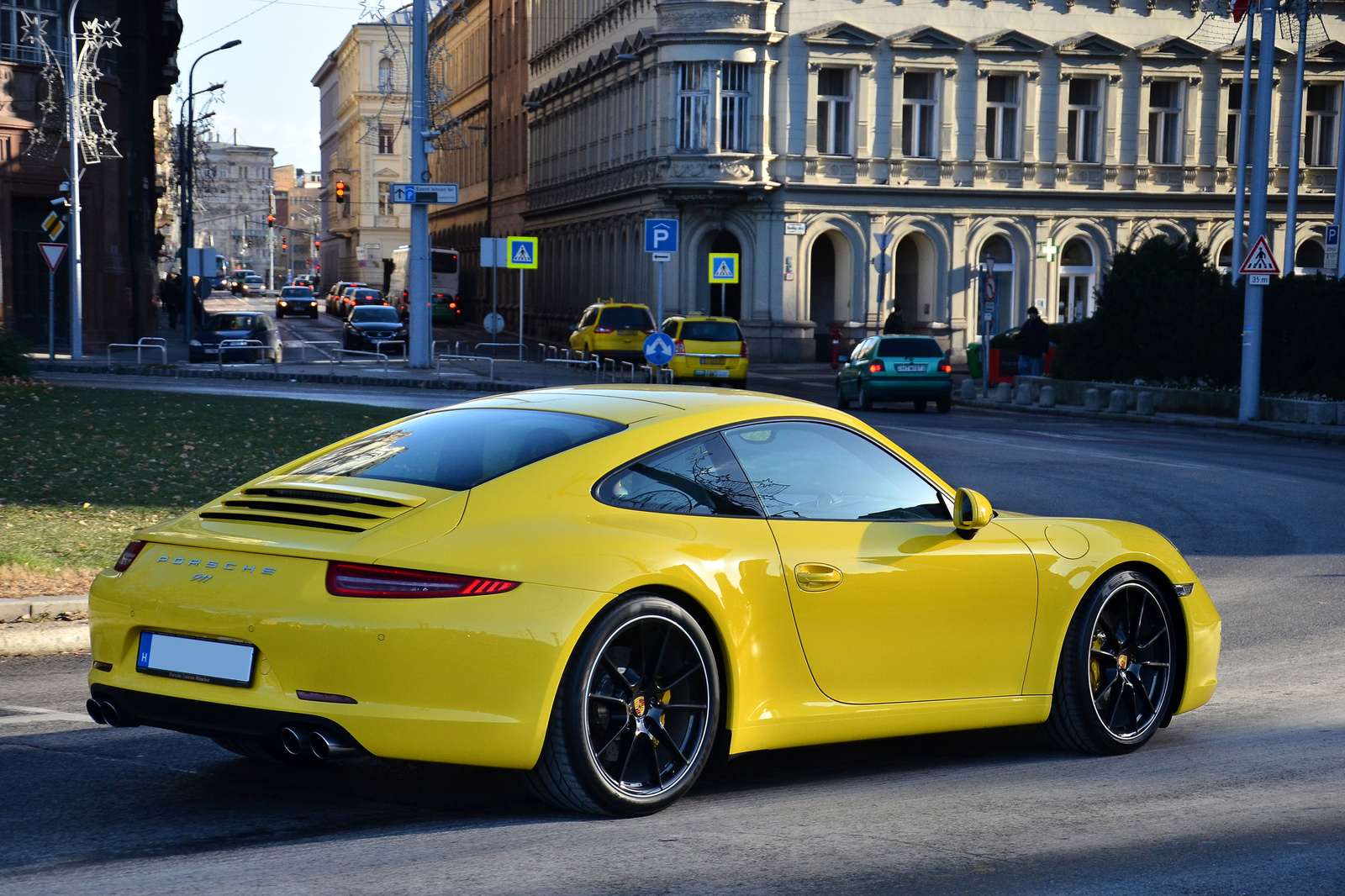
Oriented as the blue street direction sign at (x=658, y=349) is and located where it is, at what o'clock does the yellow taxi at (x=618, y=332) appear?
The yellow taxi is roughly at 6 o'clock from the blue street direction sign.

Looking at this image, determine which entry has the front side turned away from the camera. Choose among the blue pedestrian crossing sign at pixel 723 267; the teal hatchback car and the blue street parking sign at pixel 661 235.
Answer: the teal hatchback car

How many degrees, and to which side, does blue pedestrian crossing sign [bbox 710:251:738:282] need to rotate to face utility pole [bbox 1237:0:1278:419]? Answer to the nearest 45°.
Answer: approximately 45° to its left

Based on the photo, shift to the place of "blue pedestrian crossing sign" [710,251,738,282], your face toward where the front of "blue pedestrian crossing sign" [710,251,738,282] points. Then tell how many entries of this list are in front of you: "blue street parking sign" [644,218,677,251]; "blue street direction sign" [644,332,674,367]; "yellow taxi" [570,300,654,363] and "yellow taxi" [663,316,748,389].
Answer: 3

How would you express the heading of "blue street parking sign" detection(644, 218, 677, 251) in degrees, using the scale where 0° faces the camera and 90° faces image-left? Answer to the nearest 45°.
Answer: approximately 0°

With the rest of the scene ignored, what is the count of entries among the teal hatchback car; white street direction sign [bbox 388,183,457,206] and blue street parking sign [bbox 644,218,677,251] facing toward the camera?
2

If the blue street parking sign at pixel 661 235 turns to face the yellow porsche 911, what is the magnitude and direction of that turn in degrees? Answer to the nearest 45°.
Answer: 0° — it already faces it

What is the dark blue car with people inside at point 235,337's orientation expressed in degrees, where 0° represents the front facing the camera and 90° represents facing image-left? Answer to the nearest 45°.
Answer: approximately 45°

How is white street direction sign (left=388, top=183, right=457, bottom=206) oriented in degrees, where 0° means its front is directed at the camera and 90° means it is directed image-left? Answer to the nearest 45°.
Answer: approximately 0°

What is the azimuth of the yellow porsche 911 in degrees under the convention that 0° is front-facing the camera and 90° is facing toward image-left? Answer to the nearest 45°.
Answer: approximately 225°

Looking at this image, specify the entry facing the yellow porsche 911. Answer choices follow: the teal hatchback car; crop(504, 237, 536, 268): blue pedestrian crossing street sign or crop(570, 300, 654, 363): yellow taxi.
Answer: the blue pedestrian crossing street sign

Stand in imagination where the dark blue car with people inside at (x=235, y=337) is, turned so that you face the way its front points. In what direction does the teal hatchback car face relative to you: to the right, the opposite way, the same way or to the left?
the opposite way
